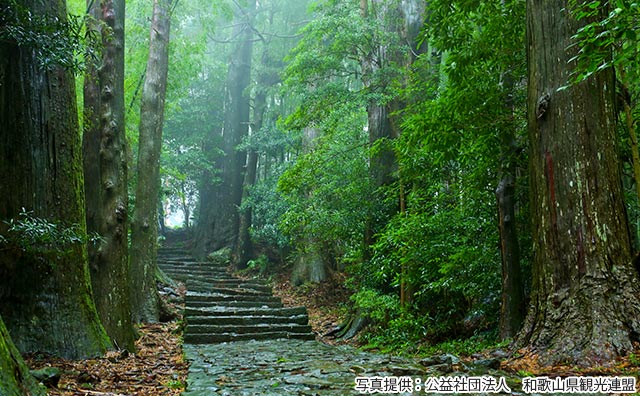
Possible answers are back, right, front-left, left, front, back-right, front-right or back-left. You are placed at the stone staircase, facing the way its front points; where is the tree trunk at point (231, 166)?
back

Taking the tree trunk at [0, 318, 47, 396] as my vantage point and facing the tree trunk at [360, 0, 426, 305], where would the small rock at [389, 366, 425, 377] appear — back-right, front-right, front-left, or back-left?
front-right

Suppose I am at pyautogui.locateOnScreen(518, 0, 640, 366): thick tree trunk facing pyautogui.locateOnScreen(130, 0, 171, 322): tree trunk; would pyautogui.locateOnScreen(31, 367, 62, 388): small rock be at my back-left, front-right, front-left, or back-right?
front-left

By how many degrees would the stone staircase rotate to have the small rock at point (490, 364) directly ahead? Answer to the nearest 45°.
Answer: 0° — it already faces it

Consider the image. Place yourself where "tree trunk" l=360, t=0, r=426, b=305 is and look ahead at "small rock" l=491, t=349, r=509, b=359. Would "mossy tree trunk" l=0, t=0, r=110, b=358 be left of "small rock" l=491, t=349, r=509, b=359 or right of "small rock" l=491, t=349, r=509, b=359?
right

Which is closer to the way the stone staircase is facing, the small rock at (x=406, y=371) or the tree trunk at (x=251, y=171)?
the small rock

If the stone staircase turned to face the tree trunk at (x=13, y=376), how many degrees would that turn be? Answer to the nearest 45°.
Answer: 0° — it already faces it

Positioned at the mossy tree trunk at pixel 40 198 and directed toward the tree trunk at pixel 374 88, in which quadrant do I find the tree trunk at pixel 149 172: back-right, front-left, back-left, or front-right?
front-left

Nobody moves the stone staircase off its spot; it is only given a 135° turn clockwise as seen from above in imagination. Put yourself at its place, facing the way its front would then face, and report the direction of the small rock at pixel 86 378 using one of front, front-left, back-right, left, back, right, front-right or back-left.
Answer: back-left

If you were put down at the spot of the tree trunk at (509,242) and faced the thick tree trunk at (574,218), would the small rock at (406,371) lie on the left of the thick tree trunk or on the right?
right

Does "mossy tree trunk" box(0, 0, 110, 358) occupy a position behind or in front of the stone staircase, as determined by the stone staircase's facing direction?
in front

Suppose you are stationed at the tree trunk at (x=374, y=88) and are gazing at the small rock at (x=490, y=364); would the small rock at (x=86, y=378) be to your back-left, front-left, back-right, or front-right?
front-right

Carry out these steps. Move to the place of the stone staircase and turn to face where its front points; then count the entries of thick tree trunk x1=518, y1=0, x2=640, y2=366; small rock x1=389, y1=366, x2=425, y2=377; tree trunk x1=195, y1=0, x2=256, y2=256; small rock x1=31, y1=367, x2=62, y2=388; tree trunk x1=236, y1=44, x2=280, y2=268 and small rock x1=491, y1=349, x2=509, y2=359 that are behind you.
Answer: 2

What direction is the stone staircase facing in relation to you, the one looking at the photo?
facing the viewer

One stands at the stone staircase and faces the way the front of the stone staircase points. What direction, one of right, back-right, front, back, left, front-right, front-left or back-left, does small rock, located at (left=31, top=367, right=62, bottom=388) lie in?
front
